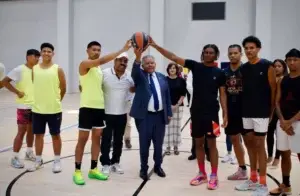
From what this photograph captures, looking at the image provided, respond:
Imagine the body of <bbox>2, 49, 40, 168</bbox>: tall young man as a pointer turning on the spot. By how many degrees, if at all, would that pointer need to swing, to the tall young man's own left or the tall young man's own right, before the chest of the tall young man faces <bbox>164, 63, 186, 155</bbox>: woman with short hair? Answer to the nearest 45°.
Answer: approximately 45° to the tall young man's own left

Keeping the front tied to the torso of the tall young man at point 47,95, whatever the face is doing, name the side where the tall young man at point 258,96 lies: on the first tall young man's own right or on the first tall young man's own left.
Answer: on the first tall young man's own left

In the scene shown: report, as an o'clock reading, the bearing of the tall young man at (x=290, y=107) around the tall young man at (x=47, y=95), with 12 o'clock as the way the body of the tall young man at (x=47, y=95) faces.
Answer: the tall young man at (x=290, y=107) is roughly at 10 o'clock from the tall young man at (x=47, y=95).

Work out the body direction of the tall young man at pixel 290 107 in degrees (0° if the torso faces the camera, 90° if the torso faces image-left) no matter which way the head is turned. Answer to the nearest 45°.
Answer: approximately 45°

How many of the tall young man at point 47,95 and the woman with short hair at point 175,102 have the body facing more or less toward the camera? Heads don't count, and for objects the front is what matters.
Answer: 2

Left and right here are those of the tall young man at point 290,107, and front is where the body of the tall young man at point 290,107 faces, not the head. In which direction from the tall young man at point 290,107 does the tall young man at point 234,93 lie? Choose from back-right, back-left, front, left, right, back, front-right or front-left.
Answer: right

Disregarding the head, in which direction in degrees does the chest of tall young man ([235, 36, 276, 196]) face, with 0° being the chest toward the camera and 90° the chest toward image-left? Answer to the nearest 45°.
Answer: approximately 45°
